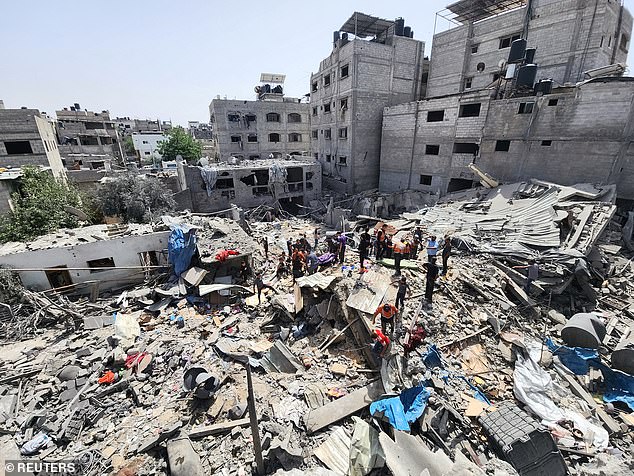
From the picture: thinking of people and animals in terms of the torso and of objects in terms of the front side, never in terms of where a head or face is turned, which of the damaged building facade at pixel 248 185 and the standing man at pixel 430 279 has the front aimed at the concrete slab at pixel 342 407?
the damaged building facade

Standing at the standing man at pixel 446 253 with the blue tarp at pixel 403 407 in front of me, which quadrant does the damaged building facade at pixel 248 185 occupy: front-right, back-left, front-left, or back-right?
back-right

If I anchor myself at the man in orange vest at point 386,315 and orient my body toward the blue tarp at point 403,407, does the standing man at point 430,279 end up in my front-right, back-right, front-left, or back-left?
back-left

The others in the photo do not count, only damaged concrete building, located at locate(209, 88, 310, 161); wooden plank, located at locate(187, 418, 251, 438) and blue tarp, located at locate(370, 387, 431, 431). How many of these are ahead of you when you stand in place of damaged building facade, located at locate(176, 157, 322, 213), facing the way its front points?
2

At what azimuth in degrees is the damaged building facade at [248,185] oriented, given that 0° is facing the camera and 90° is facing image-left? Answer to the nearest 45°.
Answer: approximately 0°

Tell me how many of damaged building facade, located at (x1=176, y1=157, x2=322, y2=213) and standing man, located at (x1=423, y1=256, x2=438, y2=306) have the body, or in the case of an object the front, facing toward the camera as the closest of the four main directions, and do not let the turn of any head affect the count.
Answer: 1

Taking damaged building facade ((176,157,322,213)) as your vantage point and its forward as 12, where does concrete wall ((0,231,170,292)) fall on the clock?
The concrete wall is roughly at 1 o'clock from the damaged building facade.

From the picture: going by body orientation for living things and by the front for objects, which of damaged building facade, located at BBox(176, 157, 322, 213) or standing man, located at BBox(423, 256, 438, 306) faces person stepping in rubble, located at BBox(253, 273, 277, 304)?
the damaged building facade

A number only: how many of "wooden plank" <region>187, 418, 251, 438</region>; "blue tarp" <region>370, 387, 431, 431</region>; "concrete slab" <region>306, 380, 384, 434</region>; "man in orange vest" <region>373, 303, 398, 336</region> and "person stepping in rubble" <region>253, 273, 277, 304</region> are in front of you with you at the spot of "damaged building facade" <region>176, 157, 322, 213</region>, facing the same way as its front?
5

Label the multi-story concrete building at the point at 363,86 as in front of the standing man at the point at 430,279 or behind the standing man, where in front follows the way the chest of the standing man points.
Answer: in front
